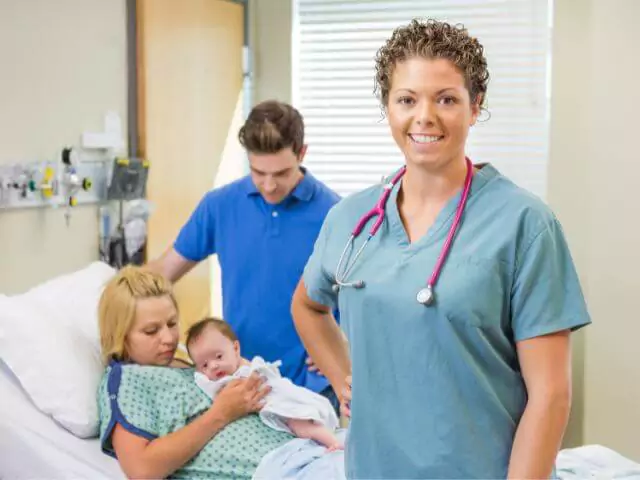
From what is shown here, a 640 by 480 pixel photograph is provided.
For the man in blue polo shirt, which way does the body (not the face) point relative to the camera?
toward the camera

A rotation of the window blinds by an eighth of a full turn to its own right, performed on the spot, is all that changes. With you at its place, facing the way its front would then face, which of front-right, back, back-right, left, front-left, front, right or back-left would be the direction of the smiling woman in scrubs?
front-left

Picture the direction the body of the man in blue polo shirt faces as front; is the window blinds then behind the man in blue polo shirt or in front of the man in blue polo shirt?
behind

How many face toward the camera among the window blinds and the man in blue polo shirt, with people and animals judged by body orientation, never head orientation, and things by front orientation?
2

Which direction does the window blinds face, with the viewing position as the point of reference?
facing the viewer

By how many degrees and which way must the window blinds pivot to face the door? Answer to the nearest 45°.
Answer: approximately 45° to its right

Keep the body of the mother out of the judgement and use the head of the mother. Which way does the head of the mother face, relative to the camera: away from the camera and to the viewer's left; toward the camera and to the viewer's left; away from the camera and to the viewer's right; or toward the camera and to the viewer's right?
toward the camera and to the viewer's right

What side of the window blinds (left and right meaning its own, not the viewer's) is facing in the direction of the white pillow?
front

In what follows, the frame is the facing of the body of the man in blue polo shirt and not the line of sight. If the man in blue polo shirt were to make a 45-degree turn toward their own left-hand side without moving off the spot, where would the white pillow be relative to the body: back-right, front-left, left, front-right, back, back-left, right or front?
right
